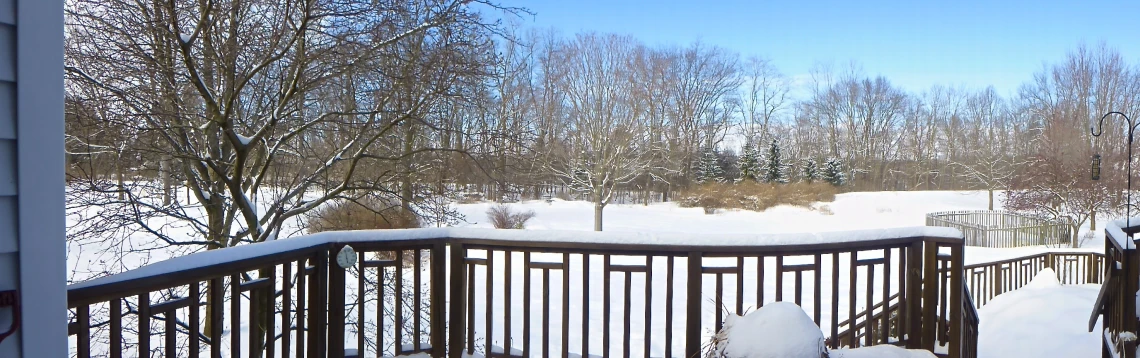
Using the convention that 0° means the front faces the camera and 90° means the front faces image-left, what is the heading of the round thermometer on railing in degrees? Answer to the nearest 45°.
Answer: approximately 0°

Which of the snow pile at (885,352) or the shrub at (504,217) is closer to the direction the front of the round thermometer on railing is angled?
the snow pile

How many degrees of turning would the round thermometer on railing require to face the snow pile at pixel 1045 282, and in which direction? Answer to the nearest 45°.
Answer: approximately 90° to its left

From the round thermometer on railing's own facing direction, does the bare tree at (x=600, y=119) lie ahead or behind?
behind

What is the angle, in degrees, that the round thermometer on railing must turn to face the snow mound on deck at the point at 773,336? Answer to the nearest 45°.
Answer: approximately 45° to its left

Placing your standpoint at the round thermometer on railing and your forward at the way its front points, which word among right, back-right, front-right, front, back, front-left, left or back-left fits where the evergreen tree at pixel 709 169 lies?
back-left

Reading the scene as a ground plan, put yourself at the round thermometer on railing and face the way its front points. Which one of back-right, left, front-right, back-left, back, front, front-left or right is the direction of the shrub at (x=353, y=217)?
back
